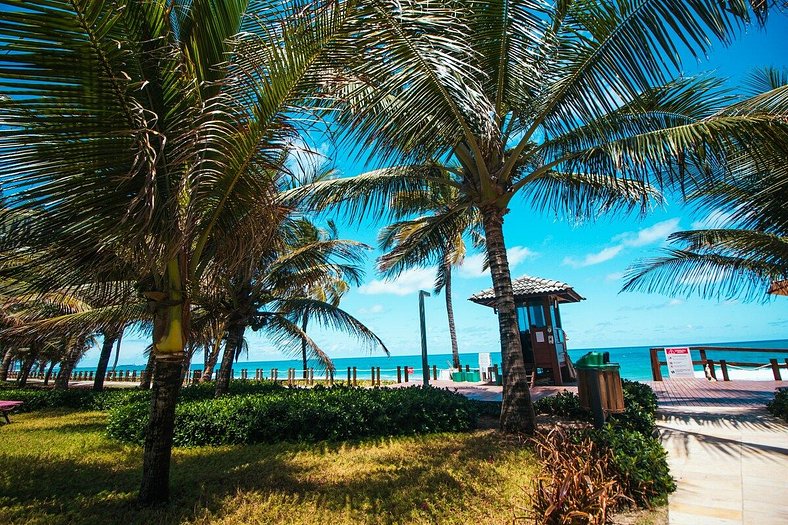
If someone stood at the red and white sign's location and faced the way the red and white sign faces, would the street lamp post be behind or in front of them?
in front

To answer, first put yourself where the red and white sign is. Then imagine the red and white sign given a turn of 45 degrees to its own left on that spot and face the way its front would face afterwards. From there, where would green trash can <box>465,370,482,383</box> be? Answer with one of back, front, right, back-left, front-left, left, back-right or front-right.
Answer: back-right

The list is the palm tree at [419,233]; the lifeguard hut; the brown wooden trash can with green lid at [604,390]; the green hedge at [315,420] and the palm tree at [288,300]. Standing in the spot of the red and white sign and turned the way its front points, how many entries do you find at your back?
0

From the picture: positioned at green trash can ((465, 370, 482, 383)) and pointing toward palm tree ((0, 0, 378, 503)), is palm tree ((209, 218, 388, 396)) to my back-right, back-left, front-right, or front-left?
front-right

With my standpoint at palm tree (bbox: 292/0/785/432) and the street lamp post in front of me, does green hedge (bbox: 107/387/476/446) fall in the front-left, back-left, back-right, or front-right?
front-left

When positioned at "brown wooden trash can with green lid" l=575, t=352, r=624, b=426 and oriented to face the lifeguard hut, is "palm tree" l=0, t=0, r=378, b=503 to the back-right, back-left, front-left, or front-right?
back-left

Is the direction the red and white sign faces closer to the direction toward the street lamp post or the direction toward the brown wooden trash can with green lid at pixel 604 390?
the brown wooden trash can with green lid

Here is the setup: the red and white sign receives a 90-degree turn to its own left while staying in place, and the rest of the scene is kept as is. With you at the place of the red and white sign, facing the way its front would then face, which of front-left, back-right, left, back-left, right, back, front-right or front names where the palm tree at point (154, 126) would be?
right

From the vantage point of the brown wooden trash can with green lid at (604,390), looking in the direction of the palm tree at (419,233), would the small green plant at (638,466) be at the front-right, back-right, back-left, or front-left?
back-left

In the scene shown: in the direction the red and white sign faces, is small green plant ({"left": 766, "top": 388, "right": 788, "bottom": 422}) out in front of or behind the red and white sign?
in front

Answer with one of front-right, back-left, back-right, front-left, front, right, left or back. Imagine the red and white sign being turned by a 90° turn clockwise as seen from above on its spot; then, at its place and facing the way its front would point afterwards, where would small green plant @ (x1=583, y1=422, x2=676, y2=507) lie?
left

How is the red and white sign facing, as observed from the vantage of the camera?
facing the viewer

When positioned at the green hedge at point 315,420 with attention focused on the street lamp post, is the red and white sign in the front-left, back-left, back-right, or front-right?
front-right

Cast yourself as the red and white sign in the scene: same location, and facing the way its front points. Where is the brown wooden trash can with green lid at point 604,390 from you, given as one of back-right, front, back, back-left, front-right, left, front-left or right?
front

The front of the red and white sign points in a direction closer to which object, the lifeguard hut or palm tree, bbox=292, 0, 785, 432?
the palm tree

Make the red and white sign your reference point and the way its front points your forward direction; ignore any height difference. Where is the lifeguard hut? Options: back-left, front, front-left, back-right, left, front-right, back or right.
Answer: front-right

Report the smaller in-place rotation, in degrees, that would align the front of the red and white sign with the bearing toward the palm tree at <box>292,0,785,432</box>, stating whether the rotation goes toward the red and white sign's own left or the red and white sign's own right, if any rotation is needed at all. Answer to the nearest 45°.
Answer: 0° — it already faces it

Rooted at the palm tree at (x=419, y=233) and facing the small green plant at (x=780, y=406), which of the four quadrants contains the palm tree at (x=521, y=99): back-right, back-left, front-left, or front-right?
front-right
